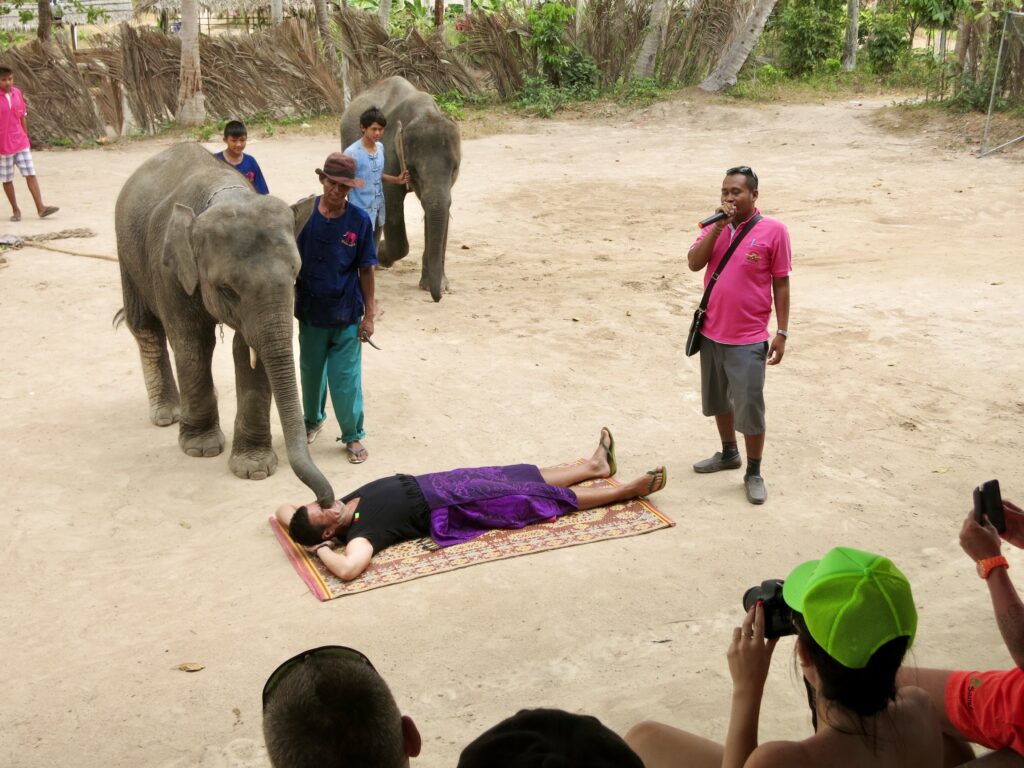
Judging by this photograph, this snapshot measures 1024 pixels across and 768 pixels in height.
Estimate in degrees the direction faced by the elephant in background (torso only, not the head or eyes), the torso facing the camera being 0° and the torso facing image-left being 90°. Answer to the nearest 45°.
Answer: approximately 315°

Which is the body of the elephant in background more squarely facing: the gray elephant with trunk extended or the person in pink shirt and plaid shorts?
the gray elephant with trunk extended

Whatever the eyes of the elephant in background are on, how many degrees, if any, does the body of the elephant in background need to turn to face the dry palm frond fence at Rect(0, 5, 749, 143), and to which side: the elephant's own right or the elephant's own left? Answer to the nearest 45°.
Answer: approximately 135° to the elephant's own left

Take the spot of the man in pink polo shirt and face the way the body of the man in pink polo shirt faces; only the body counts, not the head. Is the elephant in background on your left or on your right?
on your right

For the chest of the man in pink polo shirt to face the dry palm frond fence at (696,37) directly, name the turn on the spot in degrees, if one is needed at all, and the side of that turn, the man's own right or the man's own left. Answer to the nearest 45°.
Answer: approximately 135° to the man's own right

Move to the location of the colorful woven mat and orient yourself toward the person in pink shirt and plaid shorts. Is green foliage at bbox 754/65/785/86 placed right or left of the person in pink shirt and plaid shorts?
right

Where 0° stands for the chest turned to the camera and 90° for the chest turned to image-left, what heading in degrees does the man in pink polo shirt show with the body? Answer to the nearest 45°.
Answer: approximately 45°

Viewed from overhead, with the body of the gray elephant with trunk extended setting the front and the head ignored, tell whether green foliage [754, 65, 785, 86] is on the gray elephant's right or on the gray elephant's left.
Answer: on the gray elephant's left

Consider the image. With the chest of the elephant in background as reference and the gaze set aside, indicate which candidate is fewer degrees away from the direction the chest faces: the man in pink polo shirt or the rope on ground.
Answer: the man in pink polo shirt
